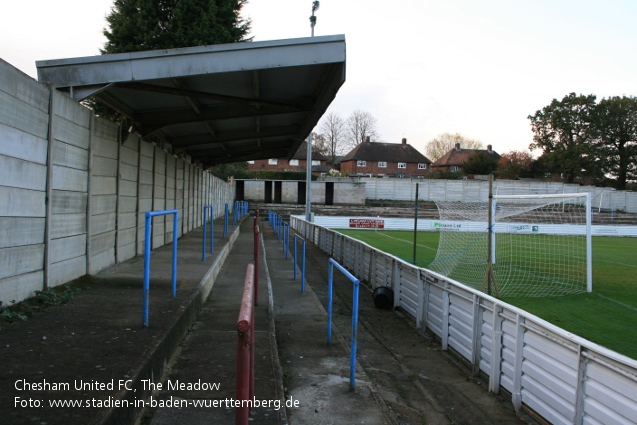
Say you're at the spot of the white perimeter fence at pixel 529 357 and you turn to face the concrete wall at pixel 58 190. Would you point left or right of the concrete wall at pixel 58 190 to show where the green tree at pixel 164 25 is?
right

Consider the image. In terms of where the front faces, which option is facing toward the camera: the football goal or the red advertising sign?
the red advertising sign

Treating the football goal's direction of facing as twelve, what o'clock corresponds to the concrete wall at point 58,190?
The concrete wall is roughly at 5 o'clock from the football goal.

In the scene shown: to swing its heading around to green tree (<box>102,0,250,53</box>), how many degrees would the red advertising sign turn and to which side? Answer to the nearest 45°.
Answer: approximately 45° to its right

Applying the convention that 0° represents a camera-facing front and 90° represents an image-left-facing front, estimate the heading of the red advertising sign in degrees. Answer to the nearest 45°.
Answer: approximately 0°

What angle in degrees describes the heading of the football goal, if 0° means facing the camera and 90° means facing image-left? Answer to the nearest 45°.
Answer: approximately 225°

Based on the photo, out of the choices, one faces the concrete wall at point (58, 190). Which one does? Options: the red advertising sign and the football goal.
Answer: the red advertising sign

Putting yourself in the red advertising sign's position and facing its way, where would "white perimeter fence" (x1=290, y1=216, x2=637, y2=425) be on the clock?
The white perimeter fence is roughly at 12 o'clock from the red advertising sign.

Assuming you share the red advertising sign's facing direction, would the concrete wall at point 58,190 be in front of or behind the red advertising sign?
in front

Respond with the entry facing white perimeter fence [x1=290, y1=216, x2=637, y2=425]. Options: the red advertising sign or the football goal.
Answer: the red advertising sign
